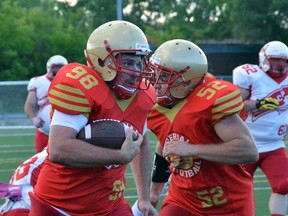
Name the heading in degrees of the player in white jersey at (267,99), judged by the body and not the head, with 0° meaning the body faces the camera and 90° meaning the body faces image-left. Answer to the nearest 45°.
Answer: approximately 315°

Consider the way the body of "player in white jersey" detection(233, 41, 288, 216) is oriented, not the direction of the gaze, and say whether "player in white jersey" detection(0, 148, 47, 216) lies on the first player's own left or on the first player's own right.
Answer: on the first player's own right

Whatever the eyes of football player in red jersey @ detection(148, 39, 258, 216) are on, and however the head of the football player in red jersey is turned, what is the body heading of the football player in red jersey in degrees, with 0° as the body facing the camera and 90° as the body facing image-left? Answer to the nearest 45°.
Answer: approximately 45°

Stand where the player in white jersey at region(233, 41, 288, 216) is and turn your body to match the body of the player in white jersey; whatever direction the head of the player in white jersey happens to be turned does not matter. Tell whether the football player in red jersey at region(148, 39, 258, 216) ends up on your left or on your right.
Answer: on your right

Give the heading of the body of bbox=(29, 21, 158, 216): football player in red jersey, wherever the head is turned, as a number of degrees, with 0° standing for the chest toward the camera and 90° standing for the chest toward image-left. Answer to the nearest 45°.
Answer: approximately 315°

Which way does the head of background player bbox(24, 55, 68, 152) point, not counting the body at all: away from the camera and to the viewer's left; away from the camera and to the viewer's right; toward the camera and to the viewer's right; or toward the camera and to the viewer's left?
toward the camera and to the viewer's right

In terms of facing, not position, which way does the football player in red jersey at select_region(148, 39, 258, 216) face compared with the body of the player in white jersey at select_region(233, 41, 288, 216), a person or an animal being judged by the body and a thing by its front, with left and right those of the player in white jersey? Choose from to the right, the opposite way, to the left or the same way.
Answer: to the right

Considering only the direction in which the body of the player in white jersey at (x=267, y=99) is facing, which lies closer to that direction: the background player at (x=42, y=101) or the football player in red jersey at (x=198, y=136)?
the football player in red jersey
